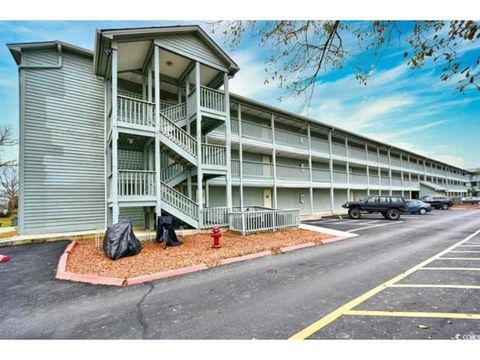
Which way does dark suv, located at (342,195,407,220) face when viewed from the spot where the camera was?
facing to the left of the viewer

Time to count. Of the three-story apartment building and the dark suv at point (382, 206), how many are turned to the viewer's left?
1

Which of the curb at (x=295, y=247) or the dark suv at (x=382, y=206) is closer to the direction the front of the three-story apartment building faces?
the curb

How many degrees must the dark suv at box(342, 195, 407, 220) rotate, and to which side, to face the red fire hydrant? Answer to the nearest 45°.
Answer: approximately 90° to its left

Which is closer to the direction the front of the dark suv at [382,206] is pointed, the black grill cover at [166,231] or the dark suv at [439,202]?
the black grill cover

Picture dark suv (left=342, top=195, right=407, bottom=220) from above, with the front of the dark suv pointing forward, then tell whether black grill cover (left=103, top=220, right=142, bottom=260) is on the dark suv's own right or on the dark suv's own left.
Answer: on the dark suv's own left

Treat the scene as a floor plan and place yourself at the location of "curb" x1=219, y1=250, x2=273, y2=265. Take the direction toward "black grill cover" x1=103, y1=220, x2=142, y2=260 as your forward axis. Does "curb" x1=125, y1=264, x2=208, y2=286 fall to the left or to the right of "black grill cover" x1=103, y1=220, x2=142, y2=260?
left

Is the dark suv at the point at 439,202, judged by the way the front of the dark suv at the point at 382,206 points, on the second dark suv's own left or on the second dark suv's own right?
on the second dark suv's own right

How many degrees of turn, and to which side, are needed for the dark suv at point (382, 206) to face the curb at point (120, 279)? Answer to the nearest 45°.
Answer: approximately 90° to its left

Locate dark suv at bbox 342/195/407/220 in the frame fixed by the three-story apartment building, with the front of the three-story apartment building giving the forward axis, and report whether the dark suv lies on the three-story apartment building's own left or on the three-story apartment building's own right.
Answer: on the three-story apartment building's own left
